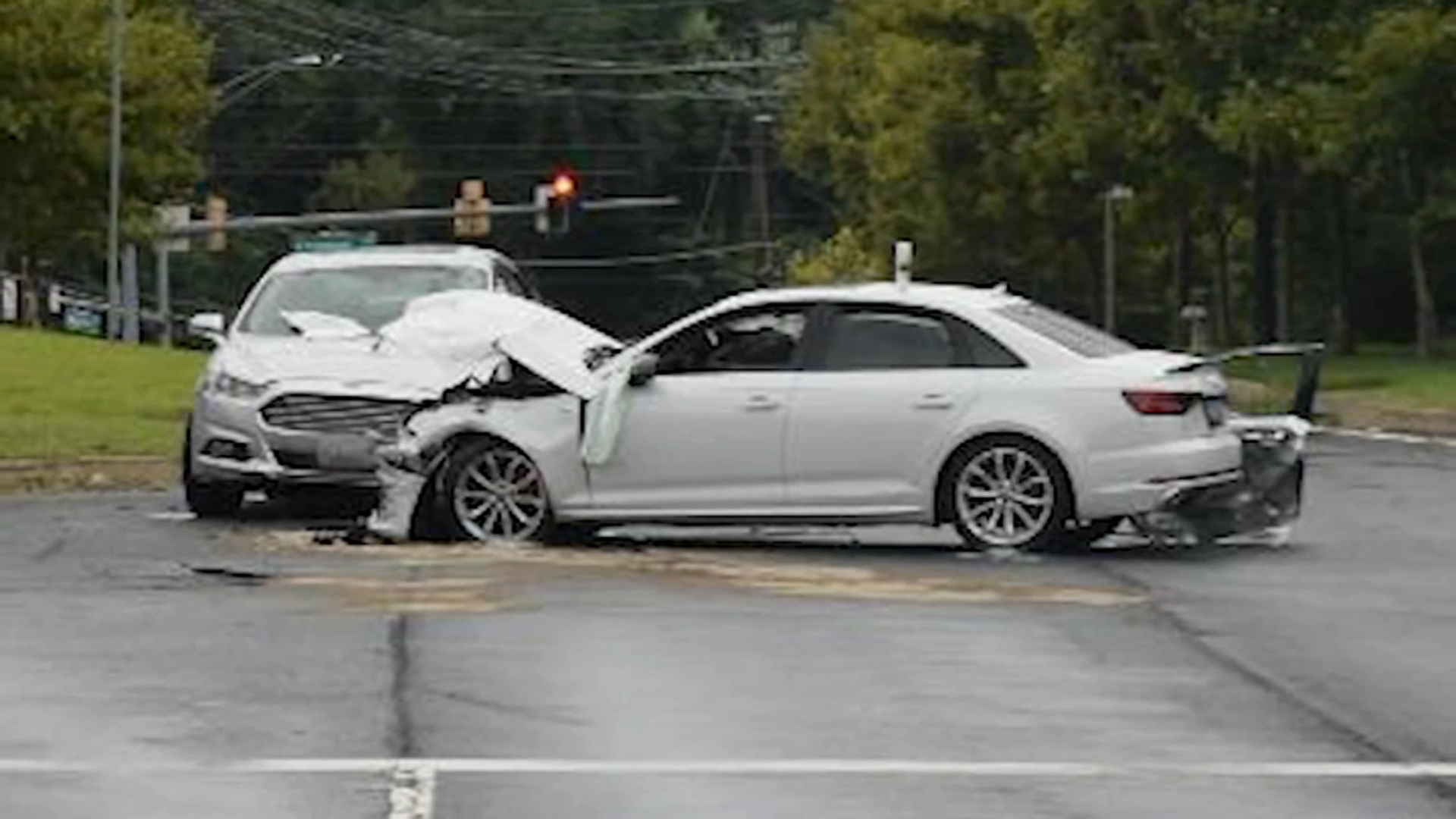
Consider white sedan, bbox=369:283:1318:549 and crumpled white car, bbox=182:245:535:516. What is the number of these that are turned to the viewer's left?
1

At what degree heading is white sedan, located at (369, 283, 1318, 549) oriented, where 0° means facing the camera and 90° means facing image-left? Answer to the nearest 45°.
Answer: approximately 90°

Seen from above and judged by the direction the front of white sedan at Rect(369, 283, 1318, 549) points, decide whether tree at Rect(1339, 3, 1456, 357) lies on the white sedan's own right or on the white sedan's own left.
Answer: on the white sedan's own right

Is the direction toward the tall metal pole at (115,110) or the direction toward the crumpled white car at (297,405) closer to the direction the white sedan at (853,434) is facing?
the crumpled white car

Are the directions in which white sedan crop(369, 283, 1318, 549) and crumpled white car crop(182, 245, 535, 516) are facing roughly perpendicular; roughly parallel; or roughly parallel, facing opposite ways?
roughly perpendicular

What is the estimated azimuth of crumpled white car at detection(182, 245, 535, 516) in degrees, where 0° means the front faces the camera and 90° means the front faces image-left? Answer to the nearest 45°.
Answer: approximately 0°
